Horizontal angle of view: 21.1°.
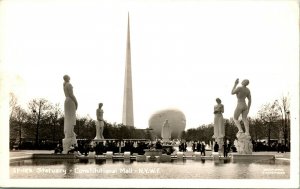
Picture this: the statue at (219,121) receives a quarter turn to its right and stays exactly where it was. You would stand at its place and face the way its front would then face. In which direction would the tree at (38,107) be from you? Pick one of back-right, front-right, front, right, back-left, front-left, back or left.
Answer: front

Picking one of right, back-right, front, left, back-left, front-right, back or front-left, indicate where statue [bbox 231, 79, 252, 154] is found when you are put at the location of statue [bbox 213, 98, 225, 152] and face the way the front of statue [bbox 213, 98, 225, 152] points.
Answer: front-left

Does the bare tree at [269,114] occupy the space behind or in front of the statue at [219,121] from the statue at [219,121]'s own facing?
behind

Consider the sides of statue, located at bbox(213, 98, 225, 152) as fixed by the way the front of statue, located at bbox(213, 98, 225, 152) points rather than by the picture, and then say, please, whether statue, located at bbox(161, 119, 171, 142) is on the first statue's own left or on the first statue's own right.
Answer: on the first statue's own right

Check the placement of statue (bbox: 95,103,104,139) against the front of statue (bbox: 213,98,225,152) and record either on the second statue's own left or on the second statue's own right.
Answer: on the second statue's own right

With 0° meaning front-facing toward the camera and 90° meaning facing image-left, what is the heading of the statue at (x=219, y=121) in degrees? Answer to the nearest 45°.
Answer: approximately 45°

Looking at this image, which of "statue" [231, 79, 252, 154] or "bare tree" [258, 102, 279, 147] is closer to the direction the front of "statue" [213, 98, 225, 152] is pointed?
the statue

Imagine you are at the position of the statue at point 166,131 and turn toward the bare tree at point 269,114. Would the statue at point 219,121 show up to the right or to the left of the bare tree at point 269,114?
right
